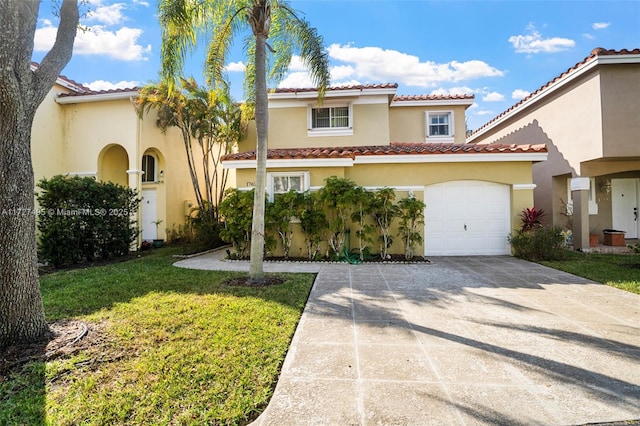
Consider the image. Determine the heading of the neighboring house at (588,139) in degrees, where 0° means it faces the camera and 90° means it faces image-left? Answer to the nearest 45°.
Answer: approximately 0°

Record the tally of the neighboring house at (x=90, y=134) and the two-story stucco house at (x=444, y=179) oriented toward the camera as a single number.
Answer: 2

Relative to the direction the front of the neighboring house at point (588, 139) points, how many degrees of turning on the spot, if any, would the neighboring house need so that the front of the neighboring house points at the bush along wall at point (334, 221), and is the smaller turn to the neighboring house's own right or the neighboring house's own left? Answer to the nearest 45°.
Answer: approximately 45° to the neighboring house's own right

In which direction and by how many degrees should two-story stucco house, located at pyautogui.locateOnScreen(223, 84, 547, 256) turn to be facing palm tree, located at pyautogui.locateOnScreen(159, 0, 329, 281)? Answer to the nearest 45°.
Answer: approximately 45° to its right

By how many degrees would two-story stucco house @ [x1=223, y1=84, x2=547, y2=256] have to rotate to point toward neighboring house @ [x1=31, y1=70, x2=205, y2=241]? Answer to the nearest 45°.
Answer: approximately 90° to its right

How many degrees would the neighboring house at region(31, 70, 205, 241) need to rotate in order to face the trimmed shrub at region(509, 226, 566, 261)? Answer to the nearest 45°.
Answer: approximately 45° to its left

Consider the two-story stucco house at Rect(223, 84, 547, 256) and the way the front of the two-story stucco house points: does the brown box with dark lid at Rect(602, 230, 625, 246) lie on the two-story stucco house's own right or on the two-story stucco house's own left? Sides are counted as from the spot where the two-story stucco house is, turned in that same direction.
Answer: on the two-story stucco house's own left

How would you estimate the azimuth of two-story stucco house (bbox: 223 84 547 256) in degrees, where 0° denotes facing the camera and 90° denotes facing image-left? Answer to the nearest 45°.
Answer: approximately 0°

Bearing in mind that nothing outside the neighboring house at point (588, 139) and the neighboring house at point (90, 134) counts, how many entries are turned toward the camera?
2
